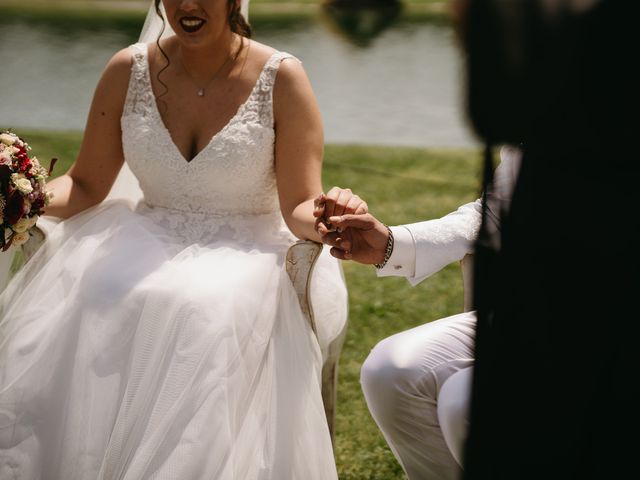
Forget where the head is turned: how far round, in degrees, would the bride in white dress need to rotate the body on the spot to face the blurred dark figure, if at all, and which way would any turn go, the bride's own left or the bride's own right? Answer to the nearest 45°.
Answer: approximately 45° to the bride's own left

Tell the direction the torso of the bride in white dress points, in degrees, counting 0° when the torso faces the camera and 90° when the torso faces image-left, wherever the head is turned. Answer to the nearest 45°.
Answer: approximately 0°
